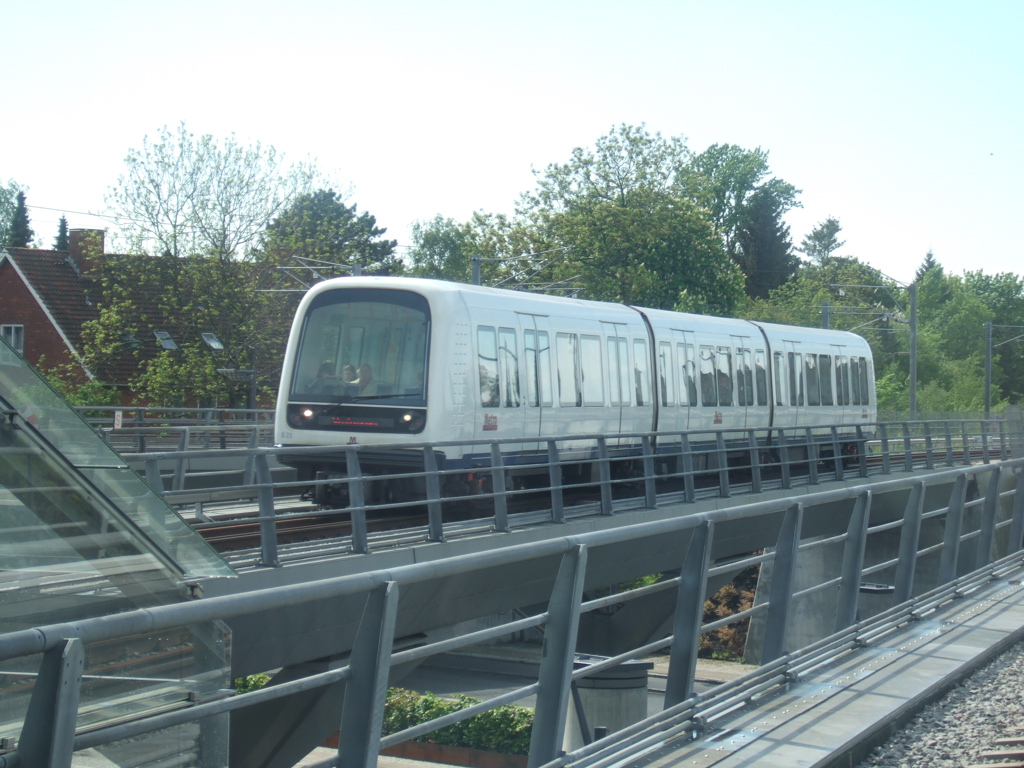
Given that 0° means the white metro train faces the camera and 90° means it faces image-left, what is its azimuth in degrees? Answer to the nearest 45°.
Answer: approximately 45°

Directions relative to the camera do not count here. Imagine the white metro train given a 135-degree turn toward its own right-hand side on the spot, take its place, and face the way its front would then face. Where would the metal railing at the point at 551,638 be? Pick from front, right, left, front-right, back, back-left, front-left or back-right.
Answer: back
